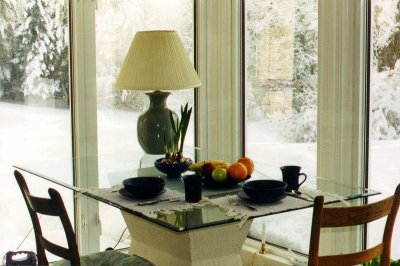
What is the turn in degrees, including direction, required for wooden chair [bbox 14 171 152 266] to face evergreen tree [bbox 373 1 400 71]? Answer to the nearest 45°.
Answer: approximately 45° to its left

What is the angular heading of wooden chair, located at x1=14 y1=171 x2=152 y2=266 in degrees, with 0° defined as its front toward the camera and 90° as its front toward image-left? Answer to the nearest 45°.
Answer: approximately 225°

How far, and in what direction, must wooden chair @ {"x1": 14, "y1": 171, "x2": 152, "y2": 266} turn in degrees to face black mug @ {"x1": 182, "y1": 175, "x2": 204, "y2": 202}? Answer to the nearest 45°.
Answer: approximately 45° to its right

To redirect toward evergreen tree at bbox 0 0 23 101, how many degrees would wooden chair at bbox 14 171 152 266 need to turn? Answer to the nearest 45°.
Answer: approximately 45° to its left

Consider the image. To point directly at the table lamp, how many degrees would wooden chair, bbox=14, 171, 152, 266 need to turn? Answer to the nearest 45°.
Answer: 0° — it already faces it

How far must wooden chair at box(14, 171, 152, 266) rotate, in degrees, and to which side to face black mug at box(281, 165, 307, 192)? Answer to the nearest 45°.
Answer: approximately 45° to its right
